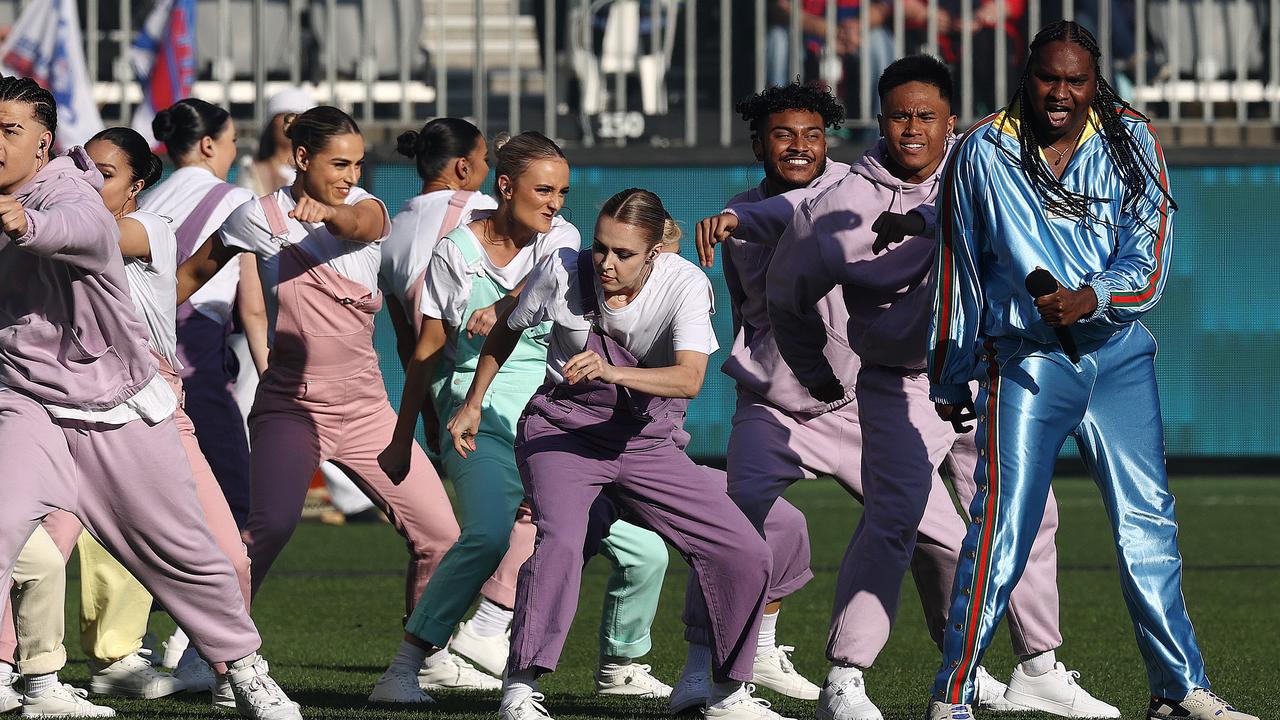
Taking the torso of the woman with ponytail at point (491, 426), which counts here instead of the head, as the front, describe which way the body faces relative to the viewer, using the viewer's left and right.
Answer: facing the viewer and to the right of the viewer

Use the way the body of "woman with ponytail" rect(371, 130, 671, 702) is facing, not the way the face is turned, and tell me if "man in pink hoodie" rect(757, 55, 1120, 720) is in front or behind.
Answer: in front

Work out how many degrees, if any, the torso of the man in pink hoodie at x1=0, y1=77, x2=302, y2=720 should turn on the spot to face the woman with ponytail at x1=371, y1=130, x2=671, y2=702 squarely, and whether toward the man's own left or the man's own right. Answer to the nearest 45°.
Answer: approximately 180°

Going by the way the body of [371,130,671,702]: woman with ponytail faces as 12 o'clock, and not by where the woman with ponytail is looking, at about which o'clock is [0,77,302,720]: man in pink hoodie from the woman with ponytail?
The man in pink hoodie is roughly at 3 o'clock from the woman with ponytail.

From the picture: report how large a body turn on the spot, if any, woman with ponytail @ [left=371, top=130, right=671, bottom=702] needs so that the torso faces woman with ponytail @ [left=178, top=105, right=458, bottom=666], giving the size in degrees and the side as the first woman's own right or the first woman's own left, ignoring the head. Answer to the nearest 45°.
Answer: approximately 135° to the first woman's own right

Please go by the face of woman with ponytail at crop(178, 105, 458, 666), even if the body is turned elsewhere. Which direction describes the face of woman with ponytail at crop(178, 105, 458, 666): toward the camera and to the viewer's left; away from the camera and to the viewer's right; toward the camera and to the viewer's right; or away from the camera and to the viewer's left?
toward the camera and to the viewer's right
